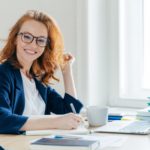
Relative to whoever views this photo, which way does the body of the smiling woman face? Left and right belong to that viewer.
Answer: facing the viewer and to the right of the viewer

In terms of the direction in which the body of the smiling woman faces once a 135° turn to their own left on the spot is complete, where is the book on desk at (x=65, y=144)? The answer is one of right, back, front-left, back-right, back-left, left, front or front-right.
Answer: back

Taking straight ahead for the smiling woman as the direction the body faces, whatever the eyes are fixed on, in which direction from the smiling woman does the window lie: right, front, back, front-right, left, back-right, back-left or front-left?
left
